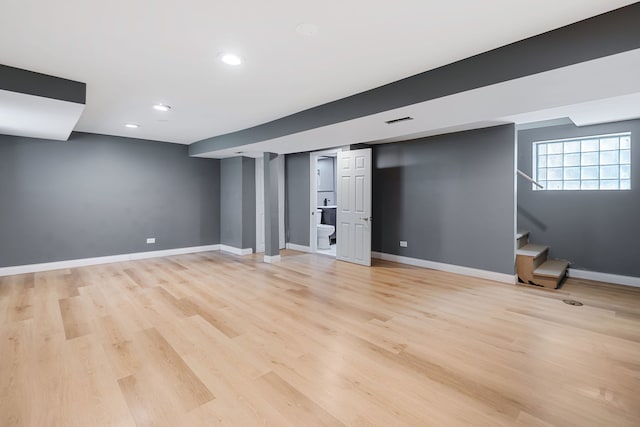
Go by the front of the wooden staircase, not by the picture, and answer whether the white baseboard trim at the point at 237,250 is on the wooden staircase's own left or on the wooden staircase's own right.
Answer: on the wooden staircase's own right

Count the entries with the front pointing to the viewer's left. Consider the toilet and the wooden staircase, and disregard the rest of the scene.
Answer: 0

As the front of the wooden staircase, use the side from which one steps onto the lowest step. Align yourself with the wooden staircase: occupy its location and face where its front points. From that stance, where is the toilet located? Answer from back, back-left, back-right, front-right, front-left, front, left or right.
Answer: back-right

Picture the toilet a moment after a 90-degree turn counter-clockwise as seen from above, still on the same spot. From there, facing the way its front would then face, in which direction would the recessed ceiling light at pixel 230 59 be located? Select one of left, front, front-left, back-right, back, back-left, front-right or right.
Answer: back

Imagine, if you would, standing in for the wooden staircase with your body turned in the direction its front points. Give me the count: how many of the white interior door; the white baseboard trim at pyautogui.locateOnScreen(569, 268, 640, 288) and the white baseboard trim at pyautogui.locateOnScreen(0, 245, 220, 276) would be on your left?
1

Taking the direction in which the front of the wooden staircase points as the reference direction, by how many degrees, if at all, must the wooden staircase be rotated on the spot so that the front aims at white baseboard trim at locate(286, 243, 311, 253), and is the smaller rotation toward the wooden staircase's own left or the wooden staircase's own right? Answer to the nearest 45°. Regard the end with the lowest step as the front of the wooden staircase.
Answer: approximately 135° to the wooden staircase's own right
